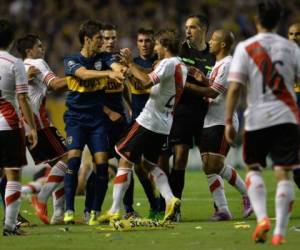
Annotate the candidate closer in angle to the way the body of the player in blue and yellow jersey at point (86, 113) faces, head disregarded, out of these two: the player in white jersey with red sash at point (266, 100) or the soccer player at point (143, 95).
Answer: the player in white jersey with red sash

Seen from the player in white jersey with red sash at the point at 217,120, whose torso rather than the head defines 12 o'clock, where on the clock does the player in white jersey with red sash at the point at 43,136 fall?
the player in white jersey with red sash at the point at 43,136 is roughly at 12 o'clock from the player in white jersey with red sash at the point at 217,120.

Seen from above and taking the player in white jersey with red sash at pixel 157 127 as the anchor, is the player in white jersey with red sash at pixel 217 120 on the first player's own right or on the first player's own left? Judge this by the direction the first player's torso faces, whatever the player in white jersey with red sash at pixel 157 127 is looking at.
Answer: on the first player's own right

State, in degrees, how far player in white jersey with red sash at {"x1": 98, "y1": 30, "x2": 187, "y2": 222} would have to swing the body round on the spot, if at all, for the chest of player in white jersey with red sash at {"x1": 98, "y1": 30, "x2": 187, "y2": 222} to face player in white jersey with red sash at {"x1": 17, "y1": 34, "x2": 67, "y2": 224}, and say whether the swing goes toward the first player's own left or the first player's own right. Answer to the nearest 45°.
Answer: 0° — they already face them

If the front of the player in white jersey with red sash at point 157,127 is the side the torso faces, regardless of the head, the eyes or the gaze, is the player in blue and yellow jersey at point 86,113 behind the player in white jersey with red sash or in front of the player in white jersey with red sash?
in front

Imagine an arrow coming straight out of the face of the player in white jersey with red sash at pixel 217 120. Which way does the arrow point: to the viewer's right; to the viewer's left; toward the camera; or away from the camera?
to the viewer's left

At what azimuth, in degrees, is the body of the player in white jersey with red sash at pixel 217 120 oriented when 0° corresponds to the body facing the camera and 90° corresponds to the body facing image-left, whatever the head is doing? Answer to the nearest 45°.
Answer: approximately 90°

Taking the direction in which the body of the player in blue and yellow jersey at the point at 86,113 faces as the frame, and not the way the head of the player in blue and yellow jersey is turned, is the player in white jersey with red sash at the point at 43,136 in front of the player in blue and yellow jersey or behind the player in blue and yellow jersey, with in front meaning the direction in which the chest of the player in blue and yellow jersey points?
behind

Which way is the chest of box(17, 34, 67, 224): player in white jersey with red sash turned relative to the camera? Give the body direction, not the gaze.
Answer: to the viewer's right

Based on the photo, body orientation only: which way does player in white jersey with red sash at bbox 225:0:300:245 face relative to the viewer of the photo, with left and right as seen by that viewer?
facing away from the viewer

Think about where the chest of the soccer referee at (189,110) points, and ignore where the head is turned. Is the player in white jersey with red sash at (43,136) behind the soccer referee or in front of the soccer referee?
in front

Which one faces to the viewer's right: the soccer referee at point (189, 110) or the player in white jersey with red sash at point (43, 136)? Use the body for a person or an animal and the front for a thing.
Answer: the player in white jersey with red sash
